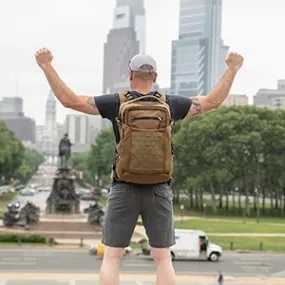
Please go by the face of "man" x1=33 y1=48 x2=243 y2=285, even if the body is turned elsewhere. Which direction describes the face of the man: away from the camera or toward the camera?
away from the camera

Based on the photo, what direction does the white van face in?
to the viewer's right

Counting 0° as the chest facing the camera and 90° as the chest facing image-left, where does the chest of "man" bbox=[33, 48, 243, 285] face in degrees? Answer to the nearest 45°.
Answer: approximately 180°

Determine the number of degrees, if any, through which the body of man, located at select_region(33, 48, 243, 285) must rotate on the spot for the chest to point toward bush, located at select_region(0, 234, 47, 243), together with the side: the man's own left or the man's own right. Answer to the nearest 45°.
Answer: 0° — they already face it

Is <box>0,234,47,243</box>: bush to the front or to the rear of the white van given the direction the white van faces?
to the rear
